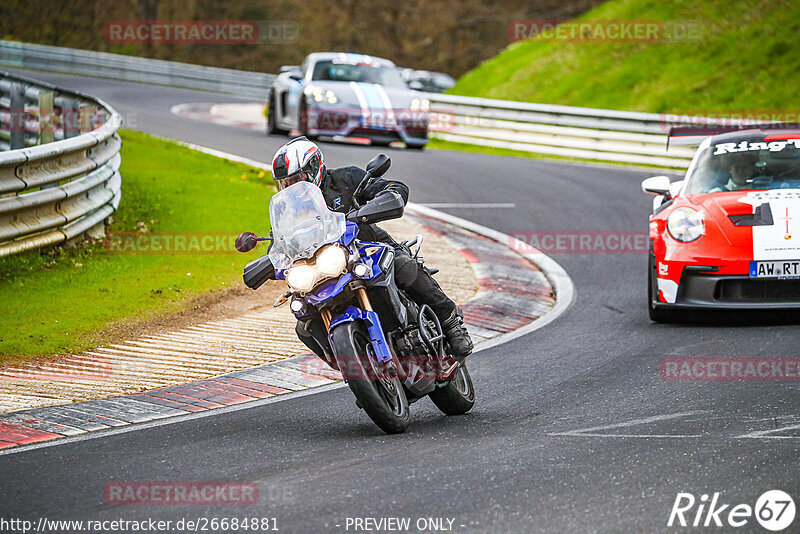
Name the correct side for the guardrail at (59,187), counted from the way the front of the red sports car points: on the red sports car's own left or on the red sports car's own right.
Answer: on the red sports car's own right

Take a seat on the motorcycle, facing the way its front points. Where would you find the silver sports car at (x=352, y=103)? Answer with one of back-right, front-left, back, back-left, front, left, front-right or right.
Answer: back-right

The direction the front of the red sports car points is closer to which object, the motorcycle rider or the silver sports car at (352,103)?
the motorcycle rider

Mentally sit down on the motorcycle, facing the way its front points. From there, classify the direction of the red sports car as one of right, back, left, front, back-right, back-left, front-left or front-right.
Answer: back

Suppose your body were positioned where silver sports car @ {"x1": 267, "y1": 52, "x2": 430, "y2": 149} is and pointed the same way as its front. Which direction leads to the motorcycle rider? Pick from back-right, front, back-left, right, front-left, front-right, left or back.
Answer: front-right

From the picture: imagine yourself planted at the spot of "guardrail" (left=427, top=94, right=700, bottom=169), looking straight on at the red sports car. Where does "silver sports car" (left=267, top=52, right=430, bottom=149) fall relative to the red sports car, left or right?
right

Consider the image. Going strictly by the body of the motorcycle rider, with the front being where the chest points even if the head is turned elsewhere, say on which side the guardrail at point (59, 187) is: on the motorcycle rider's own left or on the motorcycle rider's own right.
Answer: on the motorcycle rider's own right

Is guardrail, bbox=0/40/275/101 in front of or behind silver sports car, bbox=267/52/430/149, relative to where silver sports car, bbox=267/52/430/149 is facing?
behind

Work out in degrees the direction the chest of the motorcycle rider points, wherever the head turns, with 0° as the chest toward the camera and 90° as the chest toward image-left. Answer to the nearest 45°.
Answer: approximately 45°

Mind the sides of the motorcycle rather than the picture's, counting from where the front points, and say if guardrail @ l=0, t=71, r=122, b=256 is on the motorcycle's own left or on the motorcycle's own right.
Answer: on the motorcycle's own right

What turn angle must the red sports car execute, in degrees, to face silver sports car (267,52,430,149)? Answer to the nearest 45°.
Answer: approximately 135° to its right

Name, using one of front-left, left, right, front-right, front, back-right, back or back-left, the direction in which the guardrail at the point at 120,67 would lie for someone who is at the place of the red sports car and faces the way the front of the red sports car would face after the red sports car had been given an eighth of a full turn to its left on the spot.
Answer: back

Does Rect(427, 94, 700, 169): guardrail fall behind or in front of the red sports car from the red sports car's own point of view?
behind

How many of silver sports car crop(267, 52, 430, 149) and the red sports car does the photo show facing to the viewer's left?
0

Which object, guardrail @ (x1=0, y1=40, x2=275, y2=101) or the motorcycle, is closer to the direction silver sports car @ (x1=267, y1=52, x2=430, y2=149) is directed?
the motorcycle

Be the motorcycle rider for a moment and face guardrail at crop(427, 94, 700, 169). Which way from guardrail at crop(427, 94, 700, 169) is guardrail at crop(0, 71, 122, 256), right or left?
left
